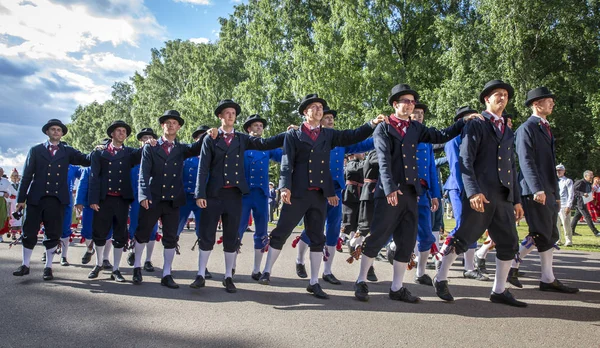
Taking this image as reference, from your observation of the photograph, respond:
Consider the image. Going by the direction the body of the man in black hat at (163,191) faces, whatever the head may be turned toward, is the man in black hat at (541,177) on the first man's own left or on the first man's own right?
on the first man's own left

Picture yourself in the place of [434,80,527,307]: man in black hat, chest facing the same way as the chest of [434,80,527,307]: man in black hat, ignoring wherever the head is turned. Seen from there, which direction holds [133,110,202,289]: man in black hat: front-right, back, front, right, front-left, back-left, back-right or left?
back-right

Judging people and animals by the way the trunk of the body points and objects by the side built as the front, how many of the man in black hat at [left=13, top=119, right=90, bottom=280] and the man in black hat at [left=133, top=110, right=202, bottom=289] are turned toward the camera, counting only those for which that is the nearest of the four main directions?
2

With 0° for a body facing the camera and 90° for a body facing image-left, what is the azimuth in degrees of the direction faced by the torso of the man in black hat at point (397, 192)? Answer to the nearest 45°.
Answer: approximately 315°

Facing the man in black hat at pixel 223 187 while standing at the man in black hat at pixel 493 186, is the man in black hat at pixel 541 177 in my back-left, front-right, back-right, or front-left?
back-right

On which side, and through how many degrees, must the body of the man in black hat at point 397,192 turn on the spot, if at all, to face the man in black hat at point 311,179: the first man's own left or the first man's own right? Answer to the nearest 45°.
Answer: approximately 135° to the first man's own right

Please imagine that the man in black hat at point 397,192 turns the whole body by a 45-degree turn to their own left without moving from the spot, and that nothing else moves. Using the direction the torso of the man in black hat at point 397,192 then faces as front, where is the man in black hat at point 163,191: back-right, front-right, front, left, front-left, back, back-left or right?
back

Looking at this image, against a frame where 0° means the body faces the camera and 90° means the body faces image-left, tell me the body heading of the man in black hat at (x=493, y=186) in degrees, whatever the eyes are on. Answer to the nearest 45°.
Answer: approximately 315°

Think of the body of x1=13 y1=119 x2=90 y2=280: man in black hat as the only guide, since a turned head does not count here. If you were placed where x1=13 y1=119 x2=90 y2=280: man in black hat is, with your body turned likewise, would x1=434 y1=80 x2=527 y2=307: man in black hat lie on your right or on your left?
on your left
